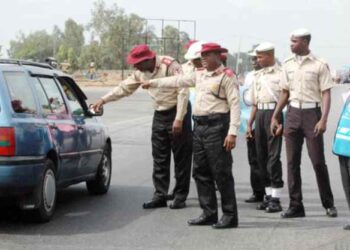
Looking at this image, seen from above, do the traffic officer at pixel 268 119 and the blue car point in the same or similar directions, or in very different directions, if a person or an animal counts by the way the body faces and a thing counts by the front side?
very different directions

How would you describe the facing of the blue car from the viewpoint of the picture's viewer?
facing away from the viewer and to the right of the viewer

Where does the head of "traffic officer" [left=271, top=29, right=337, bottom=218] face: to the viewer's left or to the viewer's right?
to the viewer's left

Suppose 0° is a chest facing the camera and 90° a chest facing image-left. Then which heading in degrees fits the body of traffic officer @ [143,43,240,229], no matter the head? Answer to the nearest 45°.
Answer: approximately 45°

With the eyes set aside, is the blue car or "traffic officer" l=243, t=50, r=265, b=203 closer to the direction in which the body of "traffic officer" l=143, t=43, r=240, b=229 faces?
the blue car

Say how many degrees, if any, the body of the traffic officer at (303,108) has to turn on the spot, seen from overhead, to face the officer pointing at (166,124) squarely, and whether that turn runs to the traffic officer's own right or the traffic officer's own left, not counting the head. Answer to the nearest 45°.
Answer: approximately 45° to the traffic officer's own right

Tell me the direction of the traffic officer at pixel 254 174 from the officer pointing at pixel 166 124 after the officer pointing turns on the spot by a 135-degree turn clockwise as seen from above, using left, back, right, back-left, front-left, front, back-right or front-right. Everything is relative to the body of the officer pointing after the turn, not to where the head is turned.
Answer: right

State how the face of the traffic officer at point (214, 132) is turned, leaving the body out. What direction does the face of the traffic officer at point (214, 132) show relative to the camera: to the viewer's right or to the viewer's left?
to the viewer's left

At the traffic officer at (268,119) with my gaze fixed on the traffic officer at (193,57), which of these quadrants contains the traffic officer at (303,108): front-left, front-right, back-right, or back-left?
back-left

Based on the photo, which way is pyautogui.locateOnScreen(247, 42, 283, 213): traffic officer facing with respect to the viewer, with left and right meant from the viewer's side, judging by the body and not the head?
facing the viewer and to the left of the viewer
